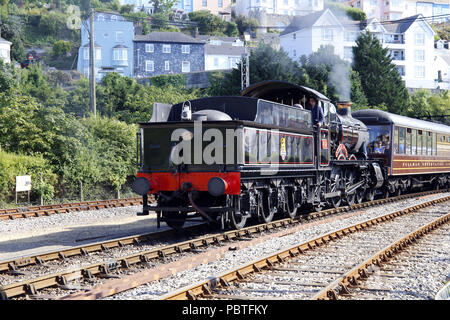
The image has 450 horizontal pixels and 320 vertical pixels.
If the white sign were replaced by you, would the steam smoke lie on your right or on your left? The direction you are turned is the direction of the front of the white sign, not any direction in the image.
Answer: on your left

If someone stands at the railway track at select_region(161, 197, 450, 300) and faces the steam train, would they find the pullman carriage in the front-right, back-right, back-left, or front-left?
front-right

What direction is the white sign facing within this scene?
toward the camera

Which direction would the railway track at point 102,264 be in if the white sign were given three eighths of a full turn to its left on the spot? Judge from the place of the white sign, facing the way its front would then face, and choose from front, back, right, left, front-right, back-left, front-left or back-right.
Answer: back-right

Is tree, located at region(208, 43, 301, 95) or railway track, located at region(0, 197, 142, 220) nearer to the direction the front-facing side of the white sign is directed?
the railway track

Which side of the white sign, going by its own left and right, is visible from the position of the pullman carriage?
left

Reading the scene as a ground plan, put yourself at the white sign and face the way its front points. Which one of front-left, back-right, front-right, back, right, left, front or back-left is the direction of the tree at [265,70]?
back-left
